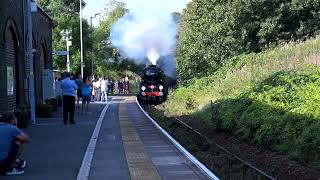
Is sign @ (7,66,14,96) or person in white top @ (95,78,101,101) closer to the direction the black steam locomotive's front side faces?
the sign

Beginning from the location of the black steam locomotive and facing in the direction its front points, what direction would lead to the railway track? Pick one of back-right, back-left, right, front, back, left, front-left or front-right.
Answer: front

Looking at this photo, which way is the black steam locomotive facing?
toward the camera

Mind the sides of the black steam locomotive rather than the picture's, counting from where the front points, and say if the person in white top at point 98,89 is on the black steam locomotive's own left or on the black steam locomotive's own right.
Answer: on the black steam locomotive's own right

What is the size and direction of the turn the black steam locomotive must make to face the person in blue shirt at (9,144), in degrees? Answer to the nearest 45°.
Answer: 0° — it already faces them

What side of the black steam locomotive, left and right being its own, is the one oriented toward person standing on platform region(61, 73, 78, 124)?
front

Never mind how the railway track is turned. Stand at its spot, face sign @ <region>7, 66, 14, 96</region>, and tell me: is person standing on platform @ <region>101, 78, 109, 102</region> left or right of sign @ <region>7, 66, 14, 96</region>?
right
